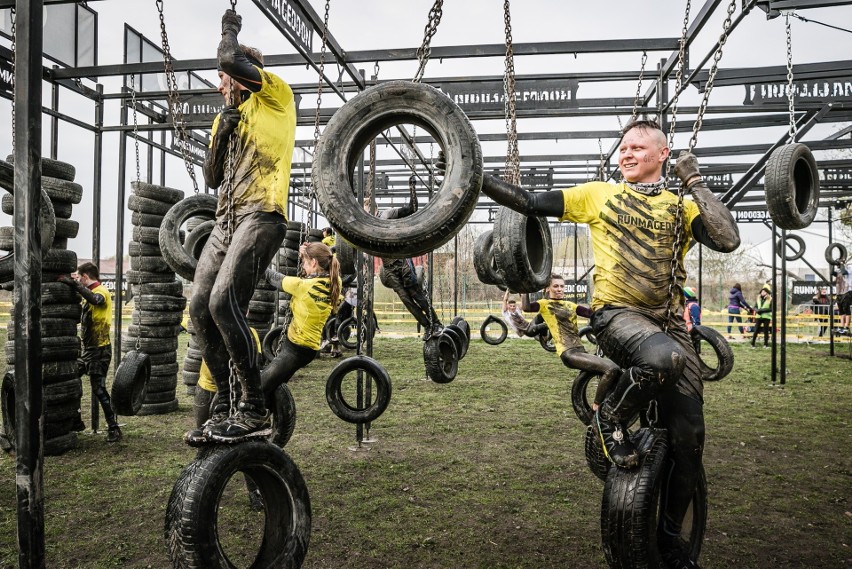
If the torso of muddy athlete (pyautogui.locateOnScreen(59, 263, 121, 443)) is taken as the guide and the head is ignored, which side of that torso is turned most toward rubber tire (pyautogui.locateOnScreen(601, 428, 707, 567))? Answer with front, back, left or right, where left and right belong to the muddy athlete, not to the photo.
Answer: left

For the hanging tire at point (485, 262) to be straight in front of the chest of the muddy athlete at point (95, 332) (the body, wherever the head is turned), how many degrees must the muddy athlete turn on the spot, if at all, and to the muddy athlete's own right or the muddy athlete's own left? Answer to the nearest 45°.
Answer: approximately 135° to the muddy athlete's own left

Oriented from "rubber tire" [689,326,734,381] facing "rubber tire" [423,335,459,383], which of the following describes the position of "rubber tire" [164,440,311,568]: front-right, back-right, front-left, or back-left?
front-left

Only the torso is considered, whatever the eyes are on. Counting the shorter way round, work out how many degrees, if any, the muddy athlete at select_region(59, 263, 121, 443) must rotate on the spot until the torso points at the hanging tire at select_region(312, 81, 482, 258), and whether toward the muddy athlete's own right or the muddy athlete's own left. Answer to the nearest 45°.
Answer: approximately 90° to the muddy athlete's own left

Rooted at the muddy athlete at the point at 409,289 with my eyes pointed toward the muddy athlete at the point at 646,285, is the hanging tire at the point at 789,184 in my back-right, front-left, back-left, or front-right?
front-left

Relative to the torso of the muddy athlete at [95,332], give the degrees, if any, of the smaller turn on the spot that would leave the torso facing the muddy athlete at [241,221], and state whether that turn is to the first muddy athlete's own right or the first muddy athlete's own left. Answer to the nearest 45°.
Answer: approximately 90° to the first muddy athlete's own left

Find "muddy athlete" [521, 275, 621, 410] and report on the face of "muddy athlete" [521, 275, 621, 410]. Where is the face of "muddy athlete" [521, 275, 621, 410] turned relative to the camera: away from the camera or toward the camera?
toward the camera

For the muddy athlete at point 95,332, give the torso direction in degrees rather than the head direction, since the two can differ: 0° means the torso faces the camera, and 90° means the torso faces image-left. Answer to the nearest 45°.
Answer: approximately 90°

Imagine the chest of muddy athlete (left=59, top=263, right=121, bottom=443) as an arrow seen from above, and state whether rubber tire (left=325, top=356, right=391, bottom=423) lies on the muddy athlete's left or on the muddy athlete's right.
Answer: on the muddy athlete's left

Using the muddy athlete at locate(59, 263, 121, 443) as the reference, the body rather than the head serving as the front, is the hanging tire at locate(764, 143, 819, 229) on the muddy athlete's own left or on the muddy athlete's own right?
on the muddy athlete's own left

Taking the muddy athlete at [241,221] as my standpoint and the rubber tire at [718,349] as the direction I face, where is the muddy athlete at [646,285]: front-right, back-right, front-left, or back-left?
front-right

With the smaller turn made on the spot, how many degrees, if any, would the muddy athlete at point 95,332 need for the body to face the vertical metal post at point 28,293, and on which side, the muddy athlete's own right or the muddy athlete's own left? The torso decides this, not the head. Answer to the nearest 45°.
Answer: approximately 90° to the muddy athlete's own left
